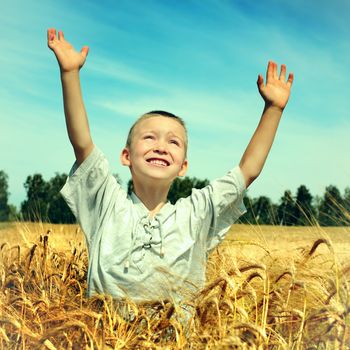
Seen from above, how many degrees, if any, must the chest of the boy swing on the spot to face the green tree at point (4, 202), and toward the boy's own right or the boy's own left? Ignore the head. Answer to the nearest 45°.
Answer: approximately 180°

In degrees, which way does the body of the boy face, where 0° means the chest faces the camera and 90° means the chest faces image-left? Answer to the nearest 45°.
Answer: approximately 0°

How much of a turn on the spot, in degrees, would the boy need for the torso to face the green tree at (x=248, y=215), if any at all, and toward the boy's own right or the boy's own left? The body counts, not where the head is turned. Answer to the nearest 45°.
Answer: approximately 135° to the boy's own left
